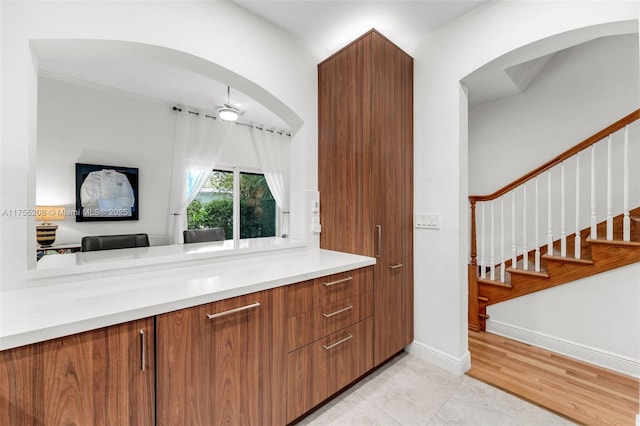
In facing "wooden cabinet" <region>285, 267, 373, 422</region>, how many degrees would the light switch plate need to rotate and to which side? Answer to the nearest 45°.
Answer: approximately 45° to its right

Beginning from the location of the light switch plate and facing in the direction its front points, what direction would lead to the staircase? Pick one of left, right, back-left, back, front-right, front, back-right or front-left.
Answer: back-left

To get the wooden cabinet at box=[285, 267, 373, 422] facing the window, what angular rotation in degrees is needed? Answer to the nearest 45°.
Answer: approximately 180°

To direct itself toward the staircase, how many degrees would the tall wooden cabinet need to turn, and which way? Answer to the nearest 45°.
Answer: approximately 45° to its left

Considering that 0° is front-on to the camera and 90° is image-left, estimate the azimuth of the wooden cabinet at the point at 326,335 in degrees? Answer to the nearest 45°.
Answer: approximately 315°

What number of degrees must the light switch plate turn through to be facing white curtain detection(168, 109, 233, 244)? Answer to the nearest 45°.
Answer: approximately 90° to its right

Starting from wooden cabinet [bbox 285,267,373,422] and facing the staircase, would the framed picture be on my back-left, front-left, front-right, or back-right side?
back-left

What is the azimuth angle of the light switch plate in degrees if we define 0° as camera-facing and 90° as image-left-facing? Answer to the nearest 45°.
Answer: approximately 0°

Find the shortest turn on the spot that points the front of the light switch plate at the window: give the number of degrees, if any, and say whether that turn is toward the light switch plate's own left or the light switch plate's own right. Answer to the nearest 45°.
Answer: approximately 135° to the light switch plate's own right

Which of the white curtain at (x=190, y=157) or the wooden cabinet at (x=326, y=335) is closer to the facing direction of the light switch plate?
the wooden cabinet

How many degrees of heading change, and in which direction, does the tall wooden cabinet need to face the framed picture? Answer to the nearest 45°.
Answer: approximately 135° to its right
